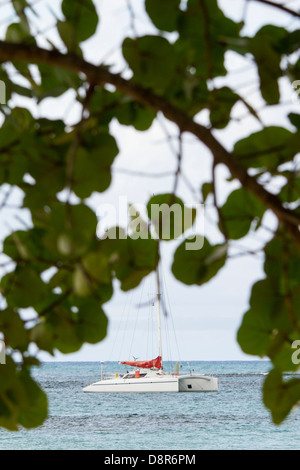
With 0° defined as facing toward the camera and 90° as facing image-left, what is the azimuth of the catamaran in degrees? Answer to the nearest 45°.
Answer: approximately 315°
